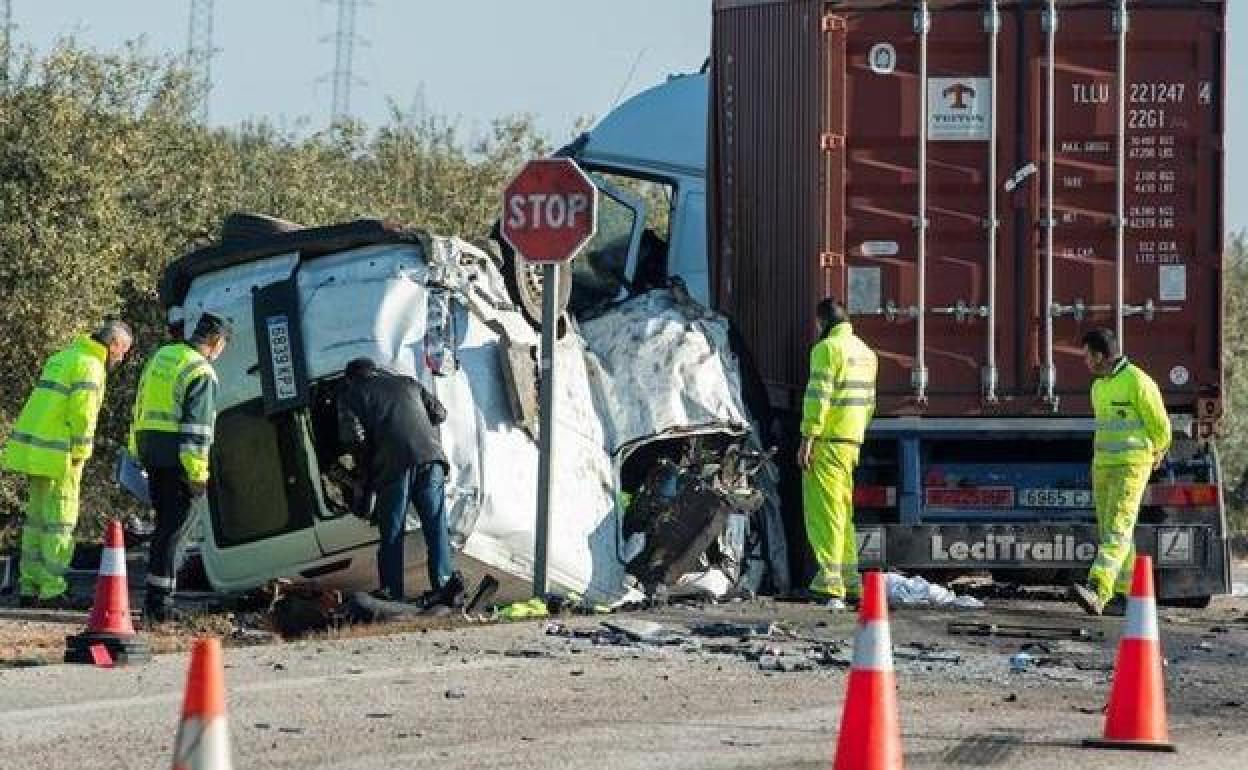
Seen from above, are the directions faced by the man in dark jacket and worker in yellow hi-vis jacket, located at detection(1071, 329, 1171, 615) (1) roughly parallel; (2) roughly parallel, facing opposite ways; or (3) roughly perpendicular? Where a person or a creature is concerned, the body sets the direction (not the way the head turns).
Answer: roughly perpendicular

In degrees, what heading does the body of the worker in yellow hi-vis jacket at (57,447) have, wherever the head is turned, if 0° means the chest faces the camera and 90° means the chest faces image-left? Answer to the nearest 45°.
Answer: approximately 270°

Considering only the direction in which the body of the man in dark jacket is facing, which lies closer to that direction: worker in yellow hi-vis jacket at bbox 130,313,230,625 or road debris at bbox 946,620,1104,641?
the worker in yellow hi-vis jacket

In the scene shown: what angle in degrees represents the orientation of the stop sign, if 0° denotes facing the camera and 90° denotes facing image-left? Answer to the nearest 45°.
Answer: approximately 0°

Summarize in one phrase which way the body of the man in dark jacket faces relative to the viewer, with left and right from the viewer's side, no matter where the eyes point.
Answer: facing away from the viewer and to the left of the viewer

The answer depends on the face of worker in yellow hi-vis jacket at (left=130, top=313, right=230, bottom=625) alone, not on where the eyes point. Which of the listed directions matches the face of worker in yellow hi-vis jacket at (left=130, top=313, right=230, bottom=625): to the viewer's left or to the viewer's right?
to the viewer's right

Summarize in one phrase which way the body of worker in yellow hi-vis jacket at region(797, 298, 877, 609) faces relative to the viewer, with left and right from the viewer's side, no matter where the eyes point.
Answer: facing away from the viewer and to the left of the viewer
